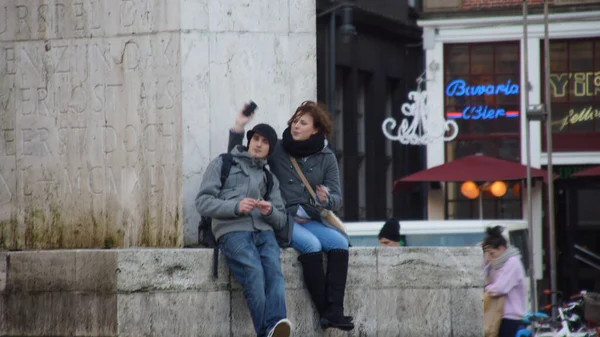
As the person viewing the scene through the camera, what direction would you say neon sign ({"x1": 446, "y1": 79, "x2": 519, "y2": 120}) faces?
facing the viewer

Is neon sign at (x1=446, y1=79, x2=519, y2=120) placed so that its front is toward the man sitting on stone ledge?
yes

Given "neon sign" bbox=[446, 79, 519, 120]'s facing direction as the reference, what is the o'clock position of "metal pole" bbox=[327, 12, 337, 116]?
The metal pole is roughly at 2 o'clock from the neon sign.

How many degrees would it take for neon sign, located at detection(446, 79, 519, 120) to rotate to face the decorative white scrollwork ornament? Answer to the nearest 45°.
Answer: approximately 45° to its right

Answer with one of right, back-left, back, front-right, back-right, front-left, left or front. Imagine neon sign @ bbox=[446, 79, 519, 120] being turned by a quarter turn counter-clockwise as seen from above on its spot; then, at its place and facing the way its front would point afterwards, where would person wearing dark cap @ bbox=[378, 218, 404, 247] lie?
right

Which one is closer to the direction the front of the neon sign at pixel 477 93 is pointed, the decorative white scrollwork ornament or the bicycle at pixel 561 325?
the bicycle

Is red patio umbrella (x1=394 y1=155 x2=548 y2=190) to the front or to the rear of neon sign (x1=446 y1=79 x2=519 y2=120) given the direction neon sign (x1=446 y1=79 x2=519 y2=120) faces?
to the front

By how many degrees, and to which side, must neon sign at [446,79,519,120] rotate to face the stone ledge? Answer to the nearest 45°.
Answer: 0° — it already faces it

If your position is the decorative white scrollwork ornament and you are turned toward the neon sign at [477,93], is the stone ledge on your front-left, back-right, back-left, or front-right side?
back-right

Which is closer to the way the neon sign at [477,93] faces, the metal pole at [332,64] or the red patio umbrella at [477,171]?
the red patio umbrella
